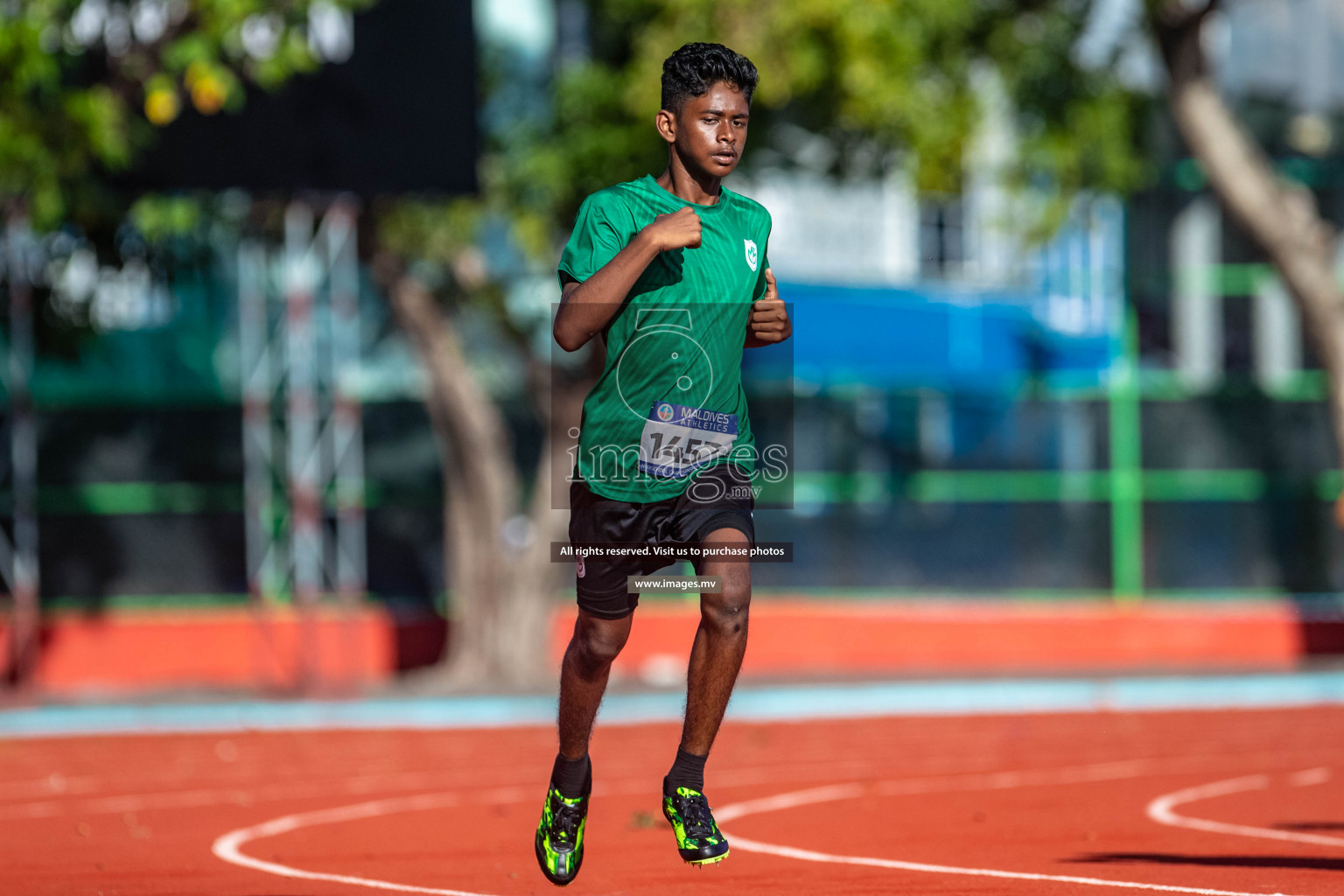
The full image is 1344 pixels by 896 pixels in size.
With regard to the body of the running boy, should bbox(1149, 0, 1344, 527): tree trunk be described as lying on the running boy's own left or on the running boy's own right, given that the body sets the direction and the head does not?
on the running boy's own left

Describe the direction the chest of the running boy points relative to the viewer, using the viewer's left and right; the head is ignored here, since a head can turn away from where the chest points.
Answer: facing the viewer and to the right of the viewer

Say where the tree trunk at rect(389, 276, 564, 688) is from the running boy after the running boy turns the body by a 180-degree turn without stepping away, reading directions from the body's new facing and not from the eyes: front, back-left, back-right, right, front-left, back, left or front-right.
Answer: front-right
